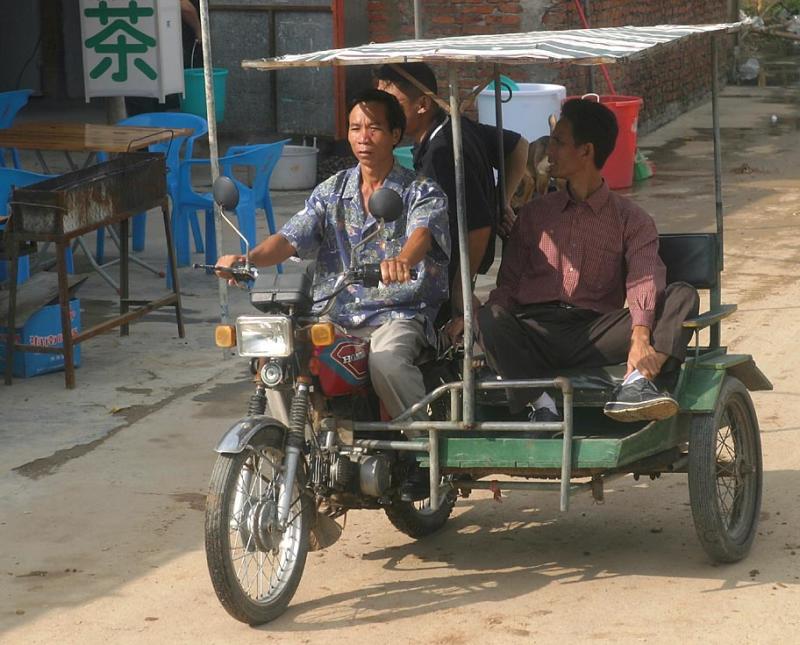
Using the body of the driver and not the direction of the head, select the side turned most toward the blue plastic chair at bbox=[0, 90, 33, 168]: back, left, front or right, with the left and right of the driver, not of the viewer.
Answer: right

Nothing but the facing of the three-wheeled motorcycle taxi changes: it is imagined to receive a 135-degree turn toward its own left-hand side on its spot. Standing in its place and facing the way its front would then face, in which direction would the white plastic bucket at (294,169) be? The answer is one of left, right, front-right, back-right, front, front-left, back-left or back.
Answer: left

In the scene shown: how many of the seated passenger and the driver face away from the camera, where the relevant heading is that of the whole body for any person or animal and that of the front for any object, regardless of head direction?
0

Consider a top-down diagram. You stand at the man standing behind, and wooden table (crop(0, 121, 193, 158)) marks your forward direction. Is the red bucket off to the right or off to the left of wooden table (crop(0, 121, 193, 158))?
right

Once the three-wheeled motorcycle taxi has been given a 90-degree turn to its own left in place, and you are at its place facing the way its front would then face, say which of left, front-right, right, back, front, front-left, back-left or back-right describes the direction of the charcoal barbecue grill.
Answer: back

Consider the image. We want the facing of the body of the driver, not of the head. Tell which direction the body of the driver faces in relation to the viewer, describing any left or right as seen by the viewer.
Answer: facing the viewer and to the left of the viewer

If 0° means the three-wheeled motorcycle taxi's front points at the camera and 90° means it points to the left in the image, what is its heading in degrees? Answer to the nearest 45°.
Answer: approximately 45°

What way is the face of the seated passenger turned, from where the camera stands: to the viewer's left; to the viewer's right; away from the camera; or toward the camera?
to the viewer's left

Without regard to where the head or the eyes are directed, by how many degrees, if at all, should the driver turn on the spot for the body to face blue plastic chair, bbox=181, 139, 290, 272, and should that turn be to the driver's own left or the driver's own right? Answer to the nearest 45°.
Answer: approximately 135° to the driver's own right

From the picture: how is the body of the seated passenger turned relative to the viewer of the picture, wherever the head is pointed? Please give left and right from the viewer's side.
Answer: facing the viewer
